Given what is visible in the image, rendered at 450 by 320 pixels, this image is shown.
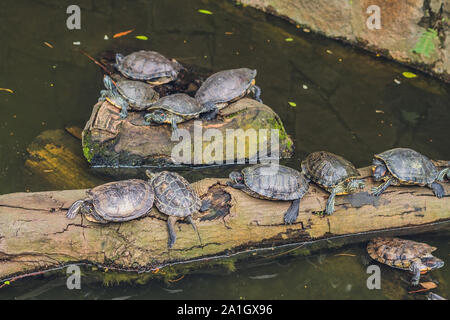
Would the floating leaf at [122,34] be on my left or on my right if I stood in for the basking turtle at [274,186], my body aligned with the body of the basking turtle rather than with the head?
on my right

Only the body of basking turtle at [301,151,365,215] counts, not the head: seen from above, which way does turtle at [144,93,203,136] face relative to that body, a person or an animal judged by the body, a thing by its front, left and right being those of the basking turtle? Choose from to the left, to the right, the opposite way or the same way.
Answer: to the right

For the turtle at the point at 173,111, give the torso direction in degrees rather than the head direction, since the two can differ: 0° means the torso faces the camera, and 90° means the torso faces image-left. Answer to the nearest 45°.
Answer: approximately 45°

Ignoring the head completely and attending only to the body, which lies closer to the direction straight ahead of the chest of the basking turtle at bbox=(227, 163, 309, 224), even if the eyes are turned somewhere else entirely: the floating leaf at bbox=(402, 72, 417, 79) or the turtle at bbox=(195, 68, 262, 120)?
the turtle

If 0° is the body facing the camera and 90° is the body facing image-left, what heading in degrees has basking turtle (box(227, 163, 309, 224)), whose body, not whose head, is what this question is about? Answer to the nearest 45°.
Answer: approximately 90°

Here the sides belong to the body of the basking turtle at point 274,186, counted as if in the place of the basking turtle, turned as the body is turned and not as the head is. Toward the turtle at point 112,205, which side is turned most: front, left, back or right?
front

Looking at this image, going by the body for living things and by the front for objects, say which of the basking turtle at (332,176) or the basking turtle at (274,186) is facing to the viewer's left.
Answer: the basking turtle at (274,186)

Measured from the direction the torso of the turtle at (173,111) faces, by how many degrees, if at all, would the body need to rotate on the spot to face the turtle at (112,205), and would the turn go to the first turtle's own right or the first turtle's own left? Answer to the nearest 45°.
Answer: approximately 45° to the first turtle's own left

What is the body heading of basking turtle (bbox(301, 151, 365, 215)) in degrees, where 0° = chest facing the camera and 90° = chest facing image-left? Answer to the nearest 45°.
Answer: approximately 315°

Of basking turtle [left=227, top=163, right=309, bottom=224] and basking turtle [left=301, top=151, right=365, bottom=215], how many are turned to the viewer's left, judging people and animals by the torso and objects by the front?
1

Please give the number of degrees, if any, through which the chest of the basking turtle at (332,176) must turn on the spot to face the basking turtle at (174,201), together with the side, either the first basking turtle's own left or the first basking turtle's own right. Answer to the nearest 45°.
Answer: approximately 90° to the first basking turtle's own right
